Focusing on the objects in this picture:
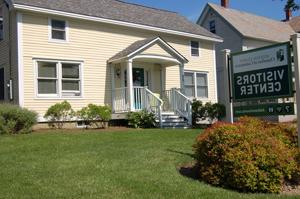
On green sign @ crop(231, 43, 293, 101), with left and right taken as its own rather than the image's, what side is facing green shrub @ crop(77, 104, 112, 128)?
right

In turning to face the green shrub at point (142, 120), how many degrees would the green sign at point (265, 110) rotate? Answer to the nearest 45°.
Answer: approximately 90° to its right

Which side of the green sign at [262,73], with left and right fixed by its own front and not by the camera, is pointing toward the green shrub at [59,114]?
right

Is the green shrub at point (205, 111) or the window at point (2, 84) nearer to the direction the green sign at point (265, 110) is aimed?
the window

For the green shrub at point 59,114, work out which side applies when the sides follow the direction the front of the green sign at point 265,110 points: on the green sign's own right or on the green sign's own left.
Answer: on the green sign's own right
